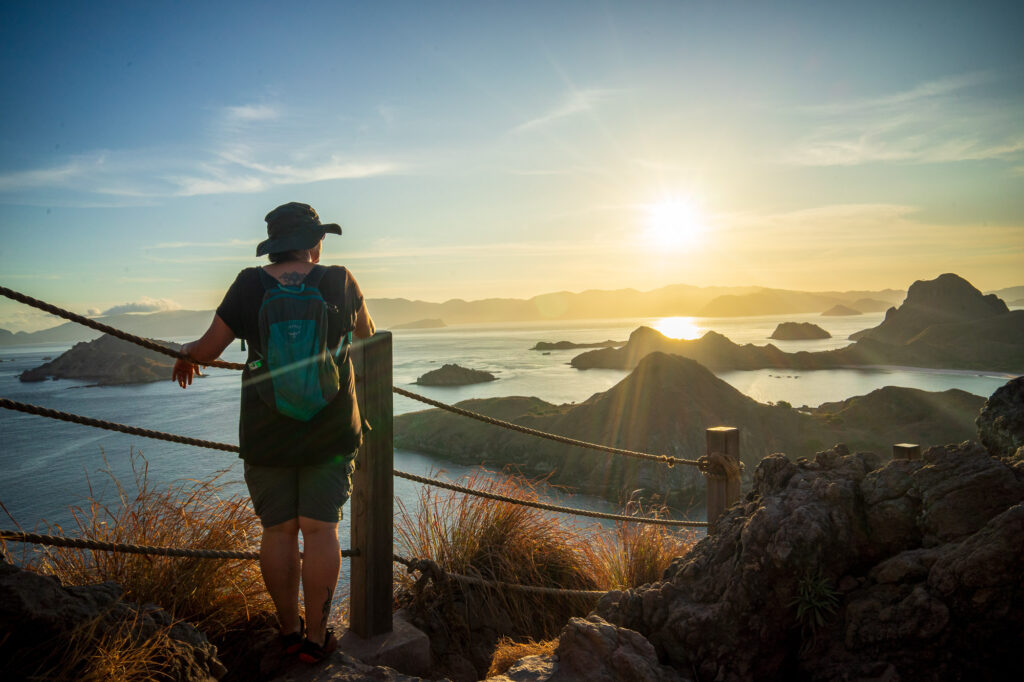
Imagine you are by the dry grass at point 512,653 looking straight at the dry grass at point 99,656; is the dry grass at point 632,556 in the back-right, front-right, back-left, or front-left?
back-right

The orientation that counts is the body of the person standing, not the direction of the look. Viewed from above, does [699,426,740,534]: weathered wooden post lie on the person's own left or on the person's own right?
on the person's own right

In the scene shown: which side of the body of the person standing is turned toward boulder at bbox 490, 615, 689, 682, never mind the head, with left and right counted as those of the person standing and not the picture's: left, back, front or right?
right

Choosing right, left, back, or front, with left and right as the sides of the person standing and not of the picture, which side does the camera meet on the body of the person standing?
back

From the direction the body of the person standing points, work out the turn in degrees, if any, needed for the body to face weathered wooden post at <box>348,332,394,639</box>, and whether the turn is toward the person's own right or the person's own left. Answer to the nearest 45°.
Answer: approximately 45° to the person's own right

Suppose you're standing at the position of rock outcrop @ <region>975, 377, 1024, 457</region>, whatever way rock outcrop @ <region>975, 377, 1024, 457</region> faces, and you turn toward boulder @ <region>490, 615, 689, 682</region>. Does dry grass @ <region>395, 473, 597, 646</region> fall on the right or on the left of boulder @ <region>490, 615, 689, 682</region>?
right

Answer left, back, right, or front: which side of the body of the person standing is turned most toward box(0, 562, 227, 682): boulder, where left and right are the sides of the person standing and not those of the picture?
left

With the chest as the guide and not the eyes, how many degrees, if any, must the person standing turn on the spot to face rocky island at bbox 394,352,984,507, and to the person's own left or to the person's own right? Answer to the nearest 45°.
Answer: approximately 45° to the person's own right

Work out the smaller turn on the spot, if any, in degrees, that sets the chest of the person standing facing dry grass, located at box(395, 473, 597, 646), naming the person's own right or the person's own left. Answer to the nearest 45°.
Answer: approximately 45° to the person's own right

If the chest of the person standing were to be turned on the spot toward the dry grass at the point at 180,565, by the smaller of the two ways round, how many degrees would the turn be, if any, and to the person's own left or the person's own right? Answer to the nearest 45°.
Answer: approximately 45° to the person's own left

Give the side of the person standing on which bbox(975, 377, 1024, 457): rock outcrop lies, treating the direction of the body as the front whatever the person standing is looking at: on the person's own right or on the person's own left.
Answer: on the person's own right
